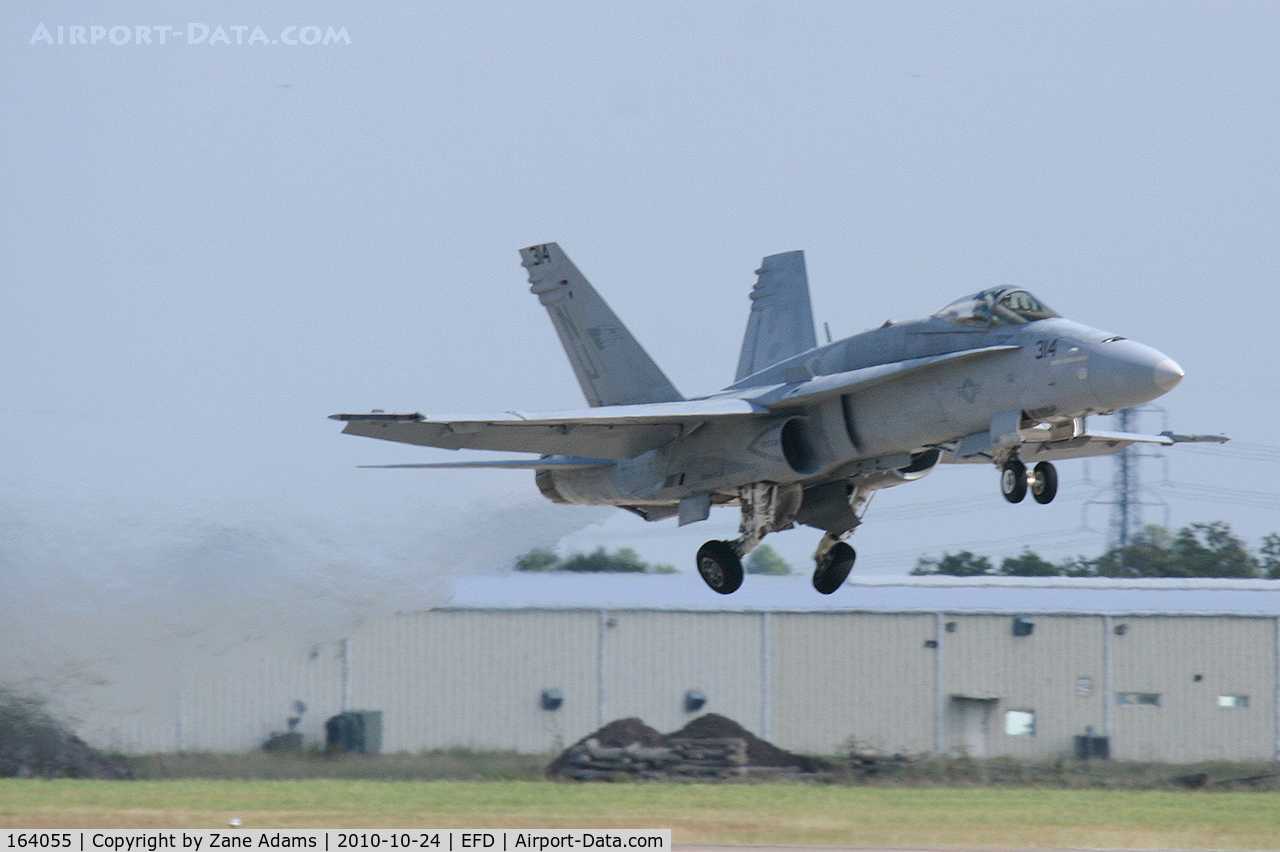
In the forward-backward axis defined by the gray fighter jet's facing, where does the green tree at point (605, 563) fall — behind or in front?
behind

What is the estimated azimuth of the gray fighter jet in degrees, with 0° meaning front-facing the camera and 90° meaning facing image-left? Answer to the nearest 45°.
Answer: approximately 315°
